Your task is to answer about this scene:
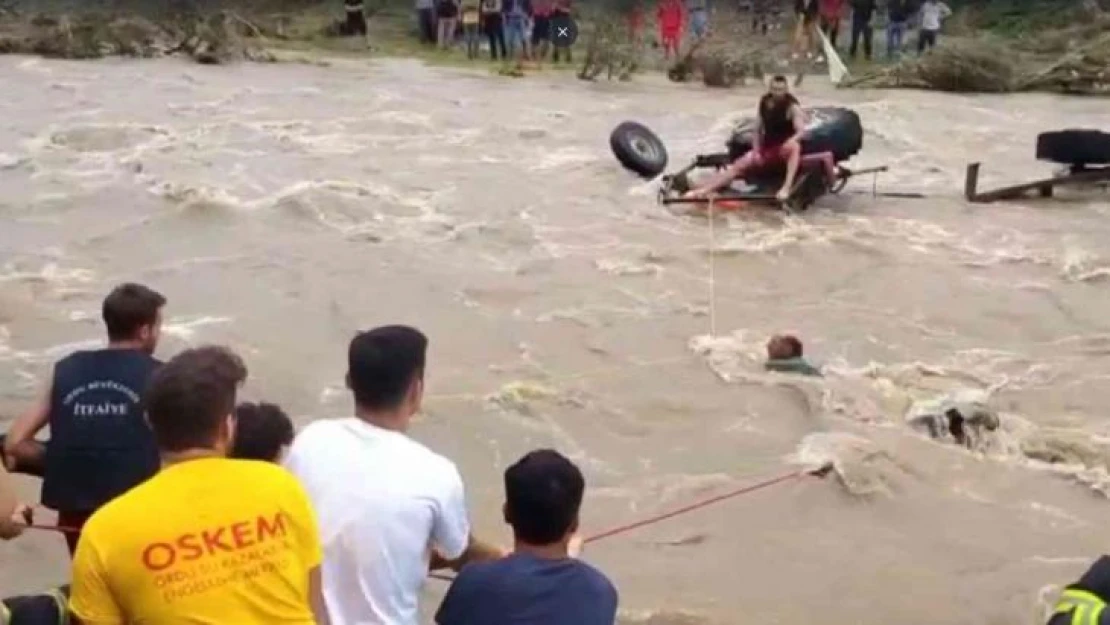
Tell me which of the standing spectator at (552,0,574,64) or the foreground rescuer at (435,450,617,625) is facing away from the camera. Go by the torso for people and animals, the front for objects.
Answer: the foreground rescuer

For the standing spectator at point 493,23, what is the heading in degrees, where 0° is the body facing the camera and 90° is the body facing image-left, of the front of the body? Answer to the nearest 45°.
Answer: approximately 0°

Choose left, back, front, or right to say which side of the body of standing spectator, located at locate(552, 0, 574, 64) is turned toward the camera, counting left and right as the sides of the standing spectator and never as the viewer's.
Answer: front

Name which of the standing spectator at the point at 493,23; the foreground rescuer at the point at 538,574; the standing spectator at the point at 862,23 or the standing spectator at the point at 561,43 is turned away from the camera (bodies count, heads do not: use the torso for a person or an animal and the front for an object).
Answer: the foreground rescuer

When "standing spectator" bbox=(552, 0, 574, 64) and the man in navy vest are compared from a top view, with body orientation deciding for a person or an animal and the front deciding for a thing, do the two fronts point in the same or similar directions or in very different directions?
very different directions

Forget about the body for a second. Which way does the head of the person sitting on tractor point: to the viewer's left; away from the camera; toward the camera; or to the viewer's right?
toward the camera

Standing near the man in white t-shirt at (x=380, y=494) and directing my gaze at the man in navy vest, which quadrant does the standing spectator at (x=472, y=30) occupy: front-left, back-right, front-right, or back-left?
front-right

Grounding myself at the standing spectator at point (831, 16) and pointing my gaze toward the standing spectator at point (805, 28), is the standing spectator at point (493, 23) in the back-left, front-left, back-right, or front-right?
front-right

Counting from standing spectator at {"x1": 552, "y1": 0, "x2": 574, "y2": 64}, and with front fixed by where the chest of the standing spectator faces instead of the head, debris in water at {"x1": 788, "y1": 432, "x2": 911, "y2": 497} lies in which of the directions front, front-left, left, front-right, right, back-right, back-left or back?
front

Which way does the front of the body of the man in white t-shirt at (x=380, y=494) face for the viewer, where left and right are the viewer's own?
facing away from the viewer and to the right of the viewer

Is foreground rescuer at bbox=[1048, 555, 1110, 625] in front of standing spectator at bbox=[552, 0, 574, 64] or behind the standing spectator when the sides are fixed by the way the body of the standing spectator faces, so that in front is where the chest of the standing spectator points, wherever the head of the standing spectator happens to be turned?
in front

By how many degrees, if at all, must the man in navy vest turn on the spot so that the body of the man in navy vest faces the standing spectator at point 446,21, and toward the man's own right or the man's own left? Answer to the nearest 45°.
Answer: approximately 45° to the man's own left

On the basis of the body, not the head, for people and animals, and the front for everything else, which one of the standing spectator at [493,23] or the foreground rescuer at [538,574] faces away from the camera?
the foreground rescuer

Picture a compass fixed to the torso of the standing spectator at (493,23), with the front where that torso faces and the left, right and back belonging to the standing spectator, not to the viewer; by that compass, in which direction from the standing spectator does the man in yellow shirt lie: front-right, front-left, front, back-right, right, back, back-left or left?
front

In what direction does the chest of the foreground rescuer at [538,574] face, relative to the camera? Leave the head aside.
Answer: away from the camera

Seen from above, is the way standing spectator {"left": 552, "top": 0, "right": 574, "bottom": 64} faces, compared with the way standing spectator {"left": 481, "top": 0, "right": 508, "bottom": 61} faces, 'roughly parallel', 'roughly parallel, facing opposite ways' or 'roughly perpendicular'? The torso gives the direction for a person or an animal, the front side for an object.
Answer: roughly parallel
